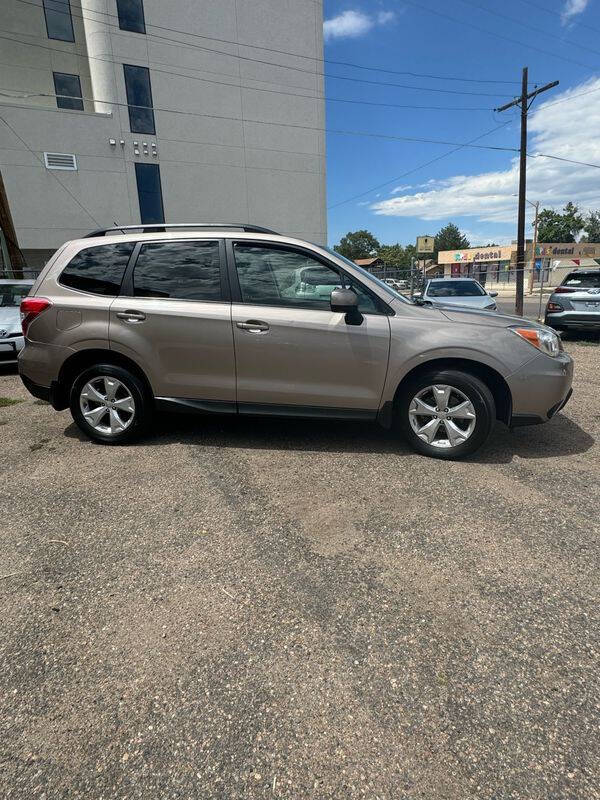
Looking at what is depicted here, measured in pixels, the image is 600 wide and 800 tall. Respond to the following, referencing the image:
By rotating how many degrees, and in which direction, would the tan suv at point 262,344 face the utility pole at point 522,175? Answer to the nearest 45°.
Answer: approximately 45° to its left

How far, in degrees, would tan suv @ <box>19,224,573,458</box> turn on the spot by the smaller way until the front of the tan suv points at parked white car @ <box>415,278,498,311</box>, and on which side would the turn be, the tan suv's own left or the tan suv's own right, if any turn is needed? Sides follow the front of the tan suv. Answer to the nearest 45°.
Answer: approximately 45° to the tan suv's own left

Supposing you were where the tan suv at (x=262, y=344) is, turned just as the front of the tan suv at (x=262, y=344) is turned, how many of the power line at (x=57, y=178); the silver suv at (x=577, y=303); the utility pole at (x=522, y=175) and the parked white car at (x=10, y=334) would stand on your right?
0

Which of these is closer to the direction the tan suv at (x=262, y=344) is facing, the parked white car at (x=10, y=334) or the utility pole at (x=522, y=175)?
the utility pole

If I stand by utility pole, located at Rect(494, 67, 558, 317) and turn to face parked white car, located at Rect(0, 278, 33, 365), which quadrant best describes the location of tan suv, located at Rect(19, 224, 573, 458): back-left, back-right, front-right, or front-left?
front-left

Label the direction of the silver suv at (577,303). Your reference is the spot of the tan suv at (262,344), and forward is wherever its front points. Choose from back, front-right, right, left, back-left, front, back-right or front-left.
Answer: front-left

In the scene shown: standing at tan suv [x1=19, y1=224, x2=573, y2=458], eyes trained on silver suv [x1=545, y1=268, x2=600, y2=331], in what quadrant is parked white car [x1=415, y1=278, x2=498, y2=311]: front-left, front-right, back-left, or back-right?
front-left

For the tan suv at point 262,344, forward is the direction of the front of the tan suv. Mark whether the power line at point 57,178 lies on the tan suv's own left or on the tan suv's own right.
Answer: on the tan suv's own left

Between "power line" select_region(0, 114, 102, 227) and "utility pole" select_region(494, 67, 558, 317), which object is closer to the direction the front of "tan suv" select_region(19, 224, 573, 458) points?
the utility pole

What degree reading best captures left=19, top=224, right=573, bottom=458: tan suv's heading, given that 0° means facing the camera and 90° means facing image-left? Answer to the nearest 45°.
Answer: approximately 270°

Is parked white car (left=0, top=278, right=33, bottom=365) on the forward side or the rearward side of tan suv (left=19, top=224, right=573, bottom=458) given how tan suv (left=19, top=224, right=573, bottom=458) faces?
on the rearward side
